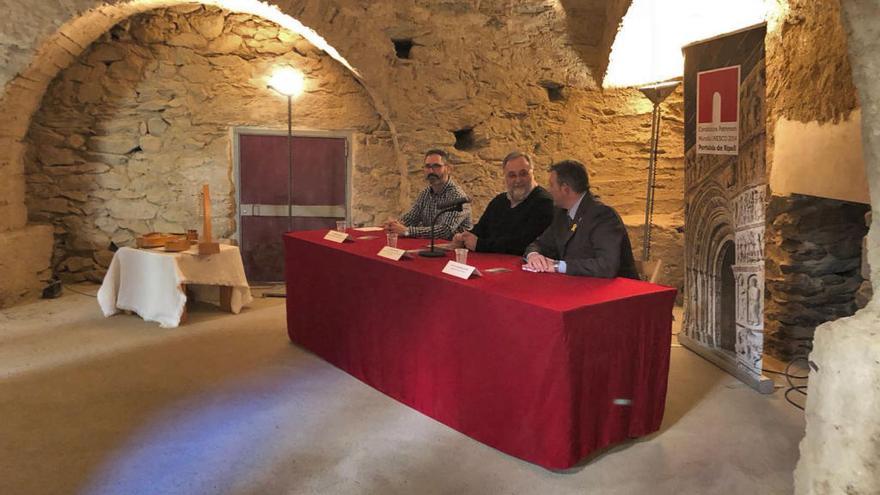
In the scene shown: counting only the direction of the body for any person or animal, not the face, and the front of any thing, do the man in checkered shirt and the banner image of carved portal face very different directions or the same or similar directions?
same or similar directions

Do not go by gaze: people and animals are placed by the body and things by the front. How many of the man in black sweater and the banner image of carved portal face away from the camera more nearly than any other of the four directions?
0

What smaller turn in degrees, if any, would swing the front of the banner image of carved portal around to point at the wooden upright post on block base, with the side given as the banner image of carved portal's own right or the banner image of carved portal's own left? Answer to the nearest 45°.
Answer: approximately 45° to the banner image of carved portal's own right

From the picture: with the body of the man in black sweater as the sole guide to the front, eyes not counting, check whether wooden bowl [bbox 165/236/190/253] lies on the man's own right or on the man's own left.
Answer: on the man's own right

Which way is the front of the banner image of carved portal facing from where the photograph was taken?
facing the viewer and to the left of the viewer

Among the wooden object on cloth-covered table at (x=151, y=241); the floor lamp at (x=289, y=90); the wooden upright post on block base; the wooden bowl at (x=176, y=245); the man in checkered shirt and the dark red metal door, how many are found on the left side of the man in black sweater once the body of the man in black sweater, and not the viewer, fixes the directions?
0

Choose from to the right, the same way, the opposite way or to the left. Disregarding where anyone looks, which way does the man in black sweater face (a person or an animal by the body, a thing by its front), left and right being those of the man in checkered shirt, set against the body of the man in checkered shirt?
the same way

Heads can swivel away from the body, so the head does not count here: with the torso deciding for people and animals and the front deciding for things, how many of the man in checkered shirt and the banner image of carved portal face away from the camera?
0

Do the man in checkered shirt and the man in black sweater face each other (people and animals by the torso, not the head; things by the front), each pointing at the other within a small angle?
no

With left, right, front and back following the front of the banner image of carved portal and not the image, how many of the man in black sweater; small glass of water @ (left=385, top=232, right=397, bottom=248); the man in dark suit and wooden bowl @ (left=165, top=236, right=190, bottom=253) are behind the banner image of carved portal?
0

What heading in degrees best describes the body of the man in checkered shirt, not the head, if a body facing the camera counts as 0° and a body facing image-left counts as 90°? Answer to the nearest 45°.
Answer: approximately 45°

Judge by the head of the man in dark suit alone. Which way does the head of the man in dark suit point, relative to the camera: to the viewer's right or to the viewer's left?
to the viewer's left

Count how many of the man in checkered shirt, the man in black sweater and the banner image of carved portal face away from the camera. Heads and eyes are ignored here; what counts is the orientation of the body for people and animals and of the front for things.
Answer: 0

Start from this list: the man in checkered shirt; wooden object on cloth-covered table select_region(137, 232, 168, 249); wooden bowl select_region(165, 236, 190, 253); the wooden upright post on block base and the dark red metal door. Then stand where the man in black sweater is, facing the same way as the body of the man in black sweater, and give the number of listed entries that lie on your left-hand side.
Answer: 0
